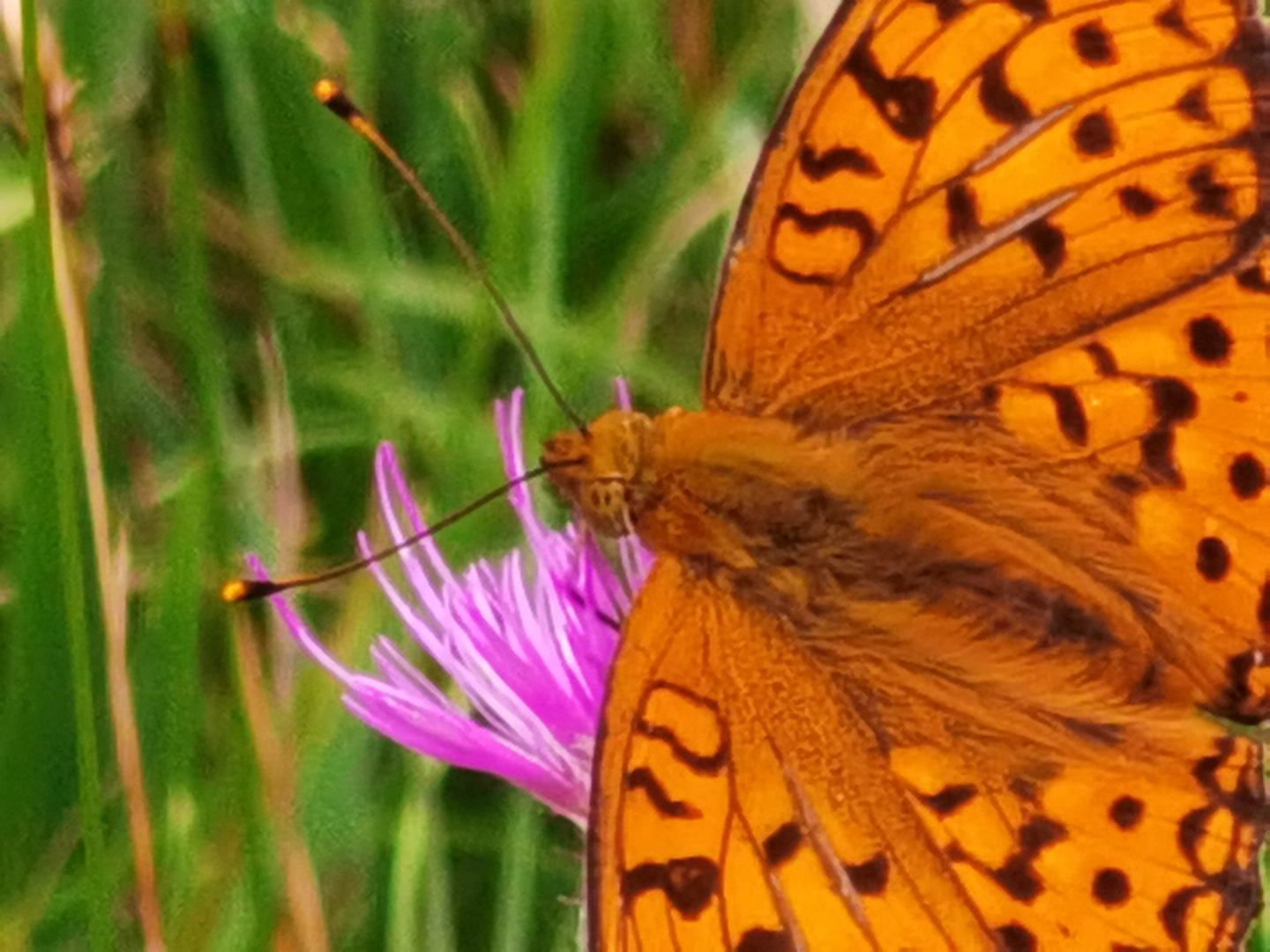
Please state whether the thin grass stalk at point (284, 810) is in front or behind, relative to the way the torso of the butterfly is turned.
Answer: in front

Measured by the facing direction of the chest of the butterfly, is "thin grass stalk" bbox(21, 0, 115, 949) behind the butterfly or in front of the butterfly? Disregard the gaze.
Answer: in front

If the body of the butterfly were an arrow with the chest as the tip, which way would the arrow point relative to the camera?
to the viewer's left
